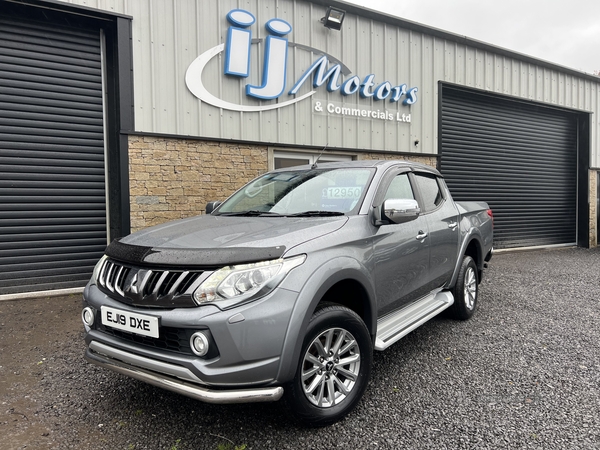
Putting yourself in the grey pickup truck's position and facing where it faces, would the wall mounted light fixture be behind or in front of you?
behind

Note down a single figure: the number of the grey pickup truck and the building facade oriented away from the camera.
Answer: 0

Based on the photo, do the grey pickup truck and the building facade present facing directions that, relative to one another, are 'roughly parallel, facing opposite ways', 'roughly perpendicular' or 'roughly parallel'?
roughly perpendicular

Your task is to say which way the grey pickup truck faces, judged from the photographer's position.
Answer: facing the viewer and to the left of the viewer

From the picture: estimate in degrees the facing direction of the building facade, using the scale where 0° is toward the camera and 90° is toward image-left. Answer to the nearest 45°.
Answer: approximately 315°
